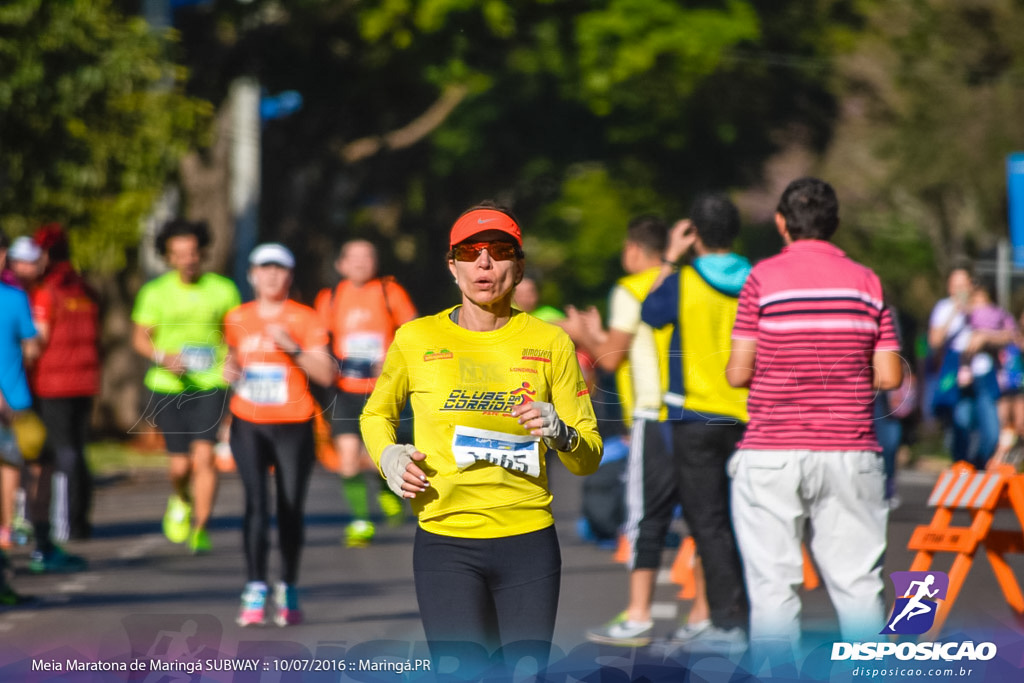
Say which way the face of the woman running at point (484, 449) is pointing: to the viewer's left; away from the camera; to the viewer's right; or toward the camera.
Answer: toward the camera

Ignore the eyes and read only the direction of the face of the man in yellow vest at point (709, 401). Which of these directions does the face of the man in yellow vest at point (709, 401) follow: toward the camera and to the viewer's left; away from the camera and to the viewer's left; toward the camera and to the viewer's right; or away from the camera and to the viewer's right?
away from the camera and to the viewer's left

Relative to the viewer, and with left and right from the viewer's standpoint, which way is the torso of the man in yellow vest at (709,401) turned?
facing away from the viewer and to the left of the viewer

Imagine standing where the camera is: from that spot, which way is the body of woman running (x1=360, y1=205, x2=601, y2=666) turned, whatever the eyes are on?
toward the camera

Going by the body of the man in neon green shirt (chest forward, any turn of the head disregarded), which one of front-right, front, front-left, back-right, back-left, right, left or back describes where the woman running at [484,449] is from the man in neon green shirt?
front

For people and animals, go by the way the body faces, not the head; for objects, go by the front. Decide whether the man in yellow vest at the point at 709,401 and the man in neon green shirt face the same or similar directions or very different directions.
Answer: very different directions

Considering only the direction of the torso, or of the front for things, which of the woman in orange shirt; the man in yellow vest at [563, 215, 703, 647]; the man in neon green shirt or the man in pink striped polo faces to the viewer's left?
the man in yellow vest

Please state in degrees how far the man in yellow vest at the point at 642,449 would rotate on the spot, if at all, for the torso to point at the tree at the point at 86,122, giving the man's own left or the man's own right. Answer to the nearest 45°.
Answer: approximately 45° to the man's own right

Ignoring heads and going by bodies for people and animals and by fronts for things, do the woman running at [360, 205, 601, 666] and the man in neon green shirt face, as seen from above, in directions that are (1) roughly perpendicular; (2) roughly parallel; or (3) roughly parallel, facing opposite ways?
roughly parallel

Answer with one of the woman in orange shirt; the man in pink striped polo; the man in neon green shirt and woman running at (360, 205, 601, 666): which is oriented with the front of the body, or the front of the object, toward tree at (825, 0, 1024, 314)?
the man in pink striped polo

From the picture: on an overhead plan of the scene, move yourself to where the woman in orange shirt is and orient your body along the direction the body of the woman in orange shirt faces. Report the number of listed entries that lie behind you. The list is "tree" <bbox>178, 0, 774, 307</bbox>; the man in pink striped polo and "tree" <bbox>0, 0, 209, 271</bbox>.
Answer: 2

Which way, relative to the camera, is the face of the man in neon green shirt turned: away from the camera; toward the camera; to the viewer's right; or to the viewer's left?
toward the camera

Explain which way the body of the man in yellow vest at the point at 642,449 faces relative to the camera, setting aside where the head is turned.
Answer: to the viewer's left

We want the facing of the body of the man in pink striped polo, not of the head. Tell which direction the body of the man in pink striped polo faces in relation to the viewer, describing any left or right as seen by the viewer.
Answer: facing away from the viewer

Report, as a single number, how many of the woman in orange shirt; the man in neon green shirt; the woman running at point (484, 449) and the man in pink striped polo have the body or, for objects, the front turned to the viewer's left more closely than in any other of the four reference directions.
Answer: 0

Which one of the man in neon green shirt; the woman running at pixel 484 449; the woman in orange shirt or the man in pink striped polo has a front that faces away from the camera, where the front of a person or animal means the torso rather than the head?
the man in pink striped polo

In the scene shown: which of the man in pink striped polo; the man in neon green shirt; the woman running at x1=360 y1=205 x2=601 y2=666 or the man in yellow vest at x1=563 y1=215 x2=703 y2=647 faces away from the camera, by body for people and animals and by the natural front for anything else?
the man in pink striped polo

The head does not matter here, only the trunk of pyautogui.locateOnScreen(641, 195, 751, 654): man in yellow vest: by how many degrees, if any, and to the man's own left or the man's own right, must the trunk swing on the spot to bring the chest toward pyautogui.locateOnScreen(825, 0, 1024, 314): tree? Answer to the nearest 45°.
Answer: approximately 45° to the man's own right
